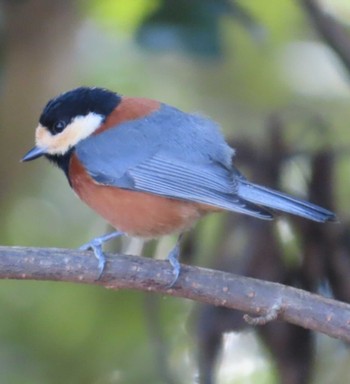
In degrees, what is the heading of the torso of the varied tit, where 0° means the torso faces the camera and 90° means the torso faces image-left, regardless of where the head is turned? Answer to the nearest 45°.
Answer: approximately 90°

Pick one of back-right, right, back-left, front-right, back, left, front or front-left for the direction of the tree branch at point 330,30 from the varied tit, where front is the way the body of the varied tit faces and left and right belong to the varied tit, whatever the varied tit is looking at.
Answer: back-right
